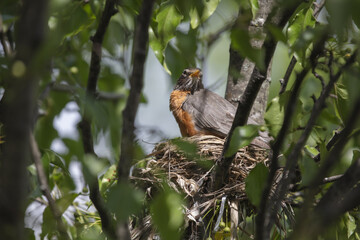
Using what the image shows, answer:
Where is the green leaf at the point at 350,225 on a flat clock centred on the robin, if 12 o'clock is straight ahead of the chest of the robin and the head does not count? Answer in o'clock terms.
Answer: The green leaf is roughly at 8 o'clock from the robin.

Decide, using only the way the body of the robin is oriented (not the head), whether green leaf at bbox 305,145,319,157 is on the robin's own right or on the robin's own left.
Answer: on the robin's own left

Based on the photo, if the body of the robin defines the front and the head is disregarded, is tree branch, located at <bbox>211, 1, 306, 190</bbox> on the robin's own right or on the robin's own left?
on the robin's own left

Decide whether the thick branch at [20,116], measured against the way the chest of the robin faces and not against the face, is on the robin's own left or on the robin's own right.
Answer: on the robin's own left

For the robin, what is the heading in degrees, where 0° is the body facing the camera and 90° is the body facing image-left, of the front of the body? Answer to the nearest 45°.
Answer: approximately 90°

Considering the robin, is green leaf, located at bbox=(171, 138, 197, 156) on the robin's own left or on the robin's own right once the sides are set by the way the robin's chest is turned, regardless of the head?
on the robin's own left
